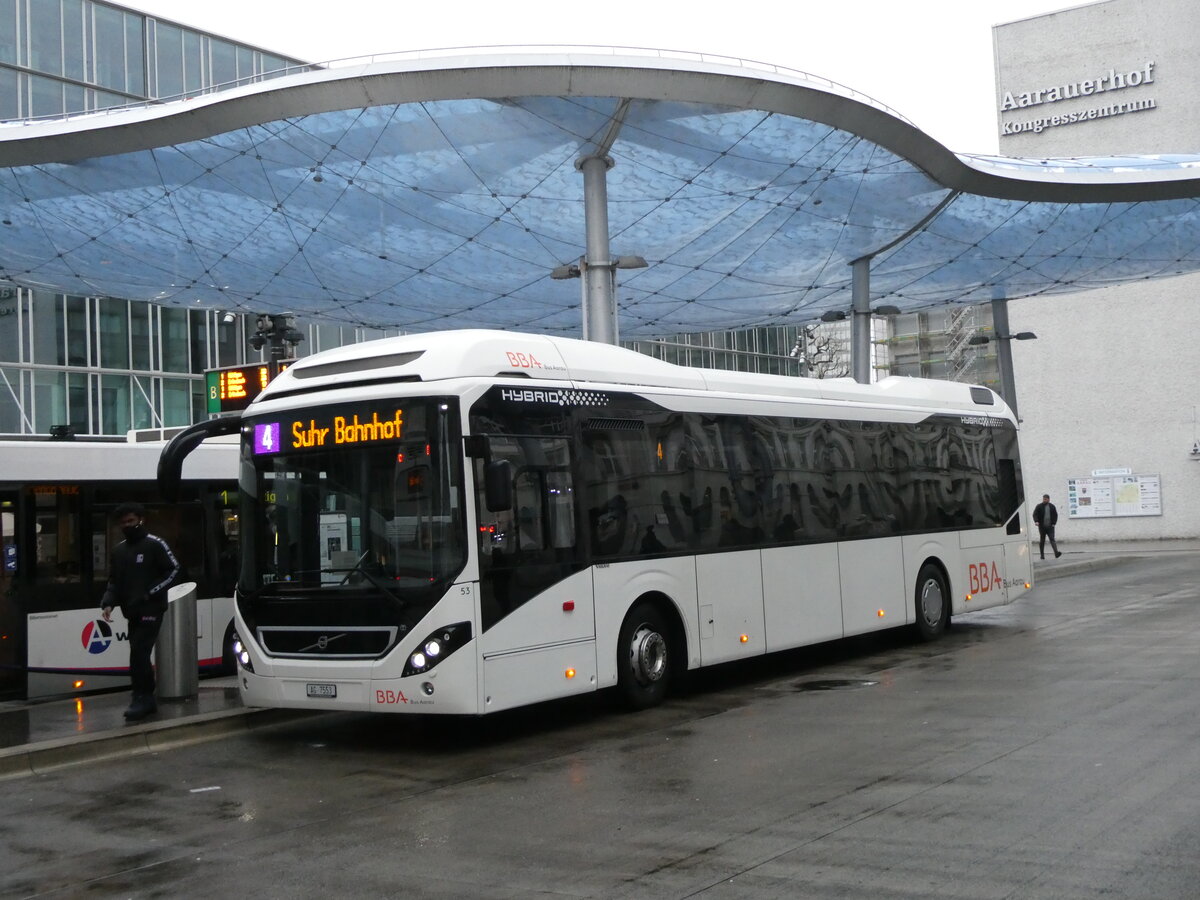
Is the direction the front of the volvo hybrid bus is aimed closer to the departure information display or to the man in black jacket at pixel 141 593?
the man in black jacket

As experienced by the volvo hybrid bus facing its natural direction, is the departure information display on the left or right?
on its right

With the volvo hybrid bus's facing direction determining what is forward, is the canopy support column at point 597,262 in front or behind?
behind

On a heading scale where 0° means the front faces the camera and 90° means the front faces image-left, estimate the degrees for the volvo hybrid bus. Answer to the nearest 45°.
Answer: approximately 45°

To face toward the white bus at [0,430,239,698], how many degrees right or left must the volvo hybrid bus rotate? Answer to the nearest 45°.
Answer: approximately 90° to its right

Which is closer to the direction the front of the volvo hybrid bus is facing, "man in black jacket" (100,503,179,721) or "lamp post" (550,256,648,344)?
the man in black jacket

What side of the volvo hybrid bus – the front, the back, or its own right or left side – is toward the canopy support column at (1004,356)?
back

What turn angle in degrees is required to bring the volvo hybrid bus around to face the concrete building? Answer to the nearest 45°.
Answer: approximately 180°

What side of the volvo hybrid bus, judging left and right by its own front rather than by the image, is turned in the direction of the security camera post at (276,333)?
right

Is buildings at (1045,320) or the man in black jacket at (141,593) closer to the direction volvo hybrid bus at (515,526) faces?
the man in black jacket

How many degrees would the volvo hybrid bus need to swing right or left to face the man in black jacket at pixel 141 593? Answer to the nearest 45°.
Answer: approximately 45° to its right
